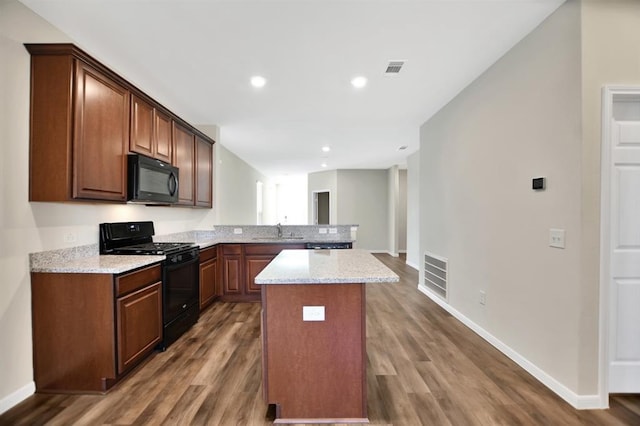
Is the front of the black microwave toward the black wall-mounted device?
yes

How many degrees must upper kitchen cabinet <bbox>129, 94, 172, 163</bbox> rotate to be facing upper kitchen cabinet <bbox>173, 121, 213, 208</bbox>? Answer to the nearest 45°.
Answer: approximately 90° to its left

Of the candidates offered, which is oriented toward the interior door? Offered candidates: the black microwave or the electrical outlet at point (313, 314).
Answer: the black microwave

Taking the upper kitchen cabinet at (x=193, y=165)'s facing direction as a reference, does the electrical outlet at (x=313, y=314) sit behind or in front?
in front

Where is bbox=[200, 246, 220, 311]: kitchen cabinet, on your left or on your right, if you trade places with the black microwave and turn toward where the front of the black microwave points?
on your left

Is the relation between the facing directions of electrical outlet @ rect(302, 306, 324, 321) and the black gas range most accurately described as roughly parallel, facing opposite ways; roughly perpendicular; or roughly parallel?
roughly perpendicular

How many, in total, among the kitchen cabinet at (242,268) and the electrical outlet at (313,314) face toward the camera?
2

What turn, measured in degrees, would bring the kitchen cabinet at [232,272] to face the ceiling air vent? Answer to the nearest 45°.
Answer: approximately 45° to its left
